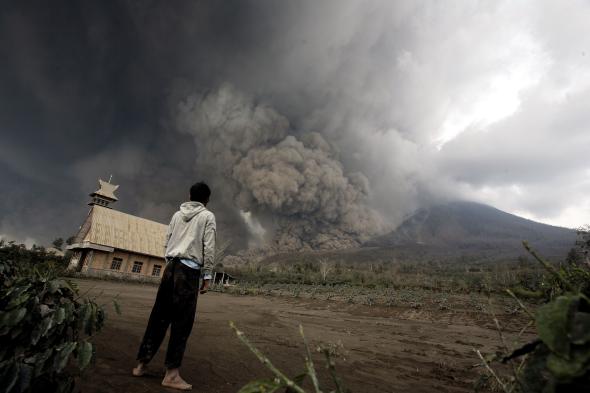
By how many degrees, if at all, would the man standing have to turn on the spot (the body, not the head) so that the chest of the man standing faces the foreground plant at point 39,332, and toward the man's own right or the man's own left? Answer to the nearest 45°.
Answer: approximately 180°

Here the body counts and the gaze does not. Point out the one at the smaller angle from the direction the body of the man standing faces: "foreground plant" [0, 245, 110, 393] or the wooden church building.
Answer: the wooden church building

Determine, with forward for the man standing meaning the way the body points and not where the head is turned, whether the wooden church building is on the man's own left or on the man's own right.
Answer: on the man's own left

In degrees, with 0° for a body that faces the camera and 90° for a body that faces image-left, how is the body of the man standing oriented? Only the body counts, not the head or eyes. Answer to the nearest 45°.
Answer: approximately 225°

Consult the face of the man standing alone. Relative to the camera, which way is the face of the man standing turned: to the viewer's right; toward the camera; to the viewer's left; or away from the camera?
away from the camera

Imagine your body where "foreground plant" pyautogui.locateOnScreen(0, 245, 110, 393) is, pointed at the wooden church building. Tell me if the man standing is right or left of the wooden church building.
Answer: right
